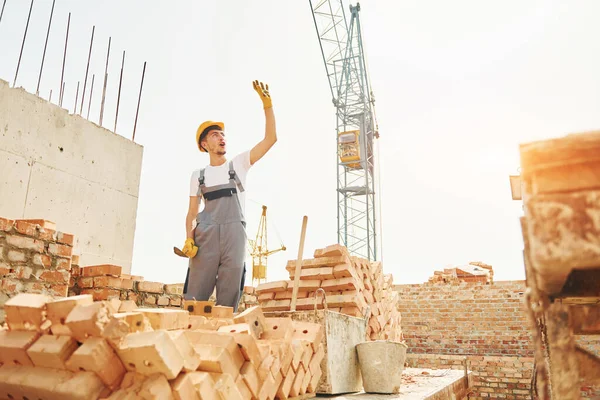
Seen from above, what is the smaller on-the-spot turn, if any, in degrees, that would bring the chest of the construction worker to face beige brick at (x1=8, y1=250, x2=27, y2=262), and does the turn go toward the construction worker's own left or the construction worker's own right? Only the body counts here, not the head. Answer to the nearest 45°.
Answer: approximately 90° to the construction worker's own right

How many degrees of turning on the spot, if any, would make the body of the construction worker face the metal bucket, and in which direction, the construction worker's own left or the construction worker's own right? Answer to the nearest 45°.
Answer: approximately 90° to the construction worker's own left

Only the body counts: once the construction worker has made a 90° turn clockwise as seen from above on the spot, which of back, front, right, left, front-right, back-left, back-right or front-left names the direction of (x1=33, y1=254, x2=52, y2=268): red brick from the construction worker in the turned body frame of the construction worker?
front

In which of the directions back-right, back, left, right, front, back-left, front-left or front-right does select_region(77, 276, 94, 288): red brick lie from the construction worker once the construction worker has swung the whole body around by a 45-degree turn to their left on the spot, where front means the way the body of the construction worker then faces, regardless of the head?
back

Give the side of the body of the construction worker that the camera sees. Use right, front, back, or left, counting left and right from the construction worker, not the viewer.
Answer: front

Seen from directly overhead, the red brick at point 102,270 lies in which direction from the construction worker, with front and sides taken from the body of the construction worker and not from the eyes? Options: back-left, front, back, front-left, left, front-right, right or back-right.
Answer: back-right

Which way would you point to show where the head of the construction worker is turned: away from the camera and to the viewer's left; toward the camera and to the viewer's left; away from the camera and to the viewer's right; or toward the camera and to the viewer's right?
toward the camera and to the viewer's right

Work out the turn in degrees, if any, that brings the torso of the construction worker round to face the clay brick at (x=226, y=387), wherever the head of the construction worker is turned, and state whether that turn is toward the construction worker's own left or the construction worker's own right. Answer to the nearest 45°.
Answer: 0° — they already face it

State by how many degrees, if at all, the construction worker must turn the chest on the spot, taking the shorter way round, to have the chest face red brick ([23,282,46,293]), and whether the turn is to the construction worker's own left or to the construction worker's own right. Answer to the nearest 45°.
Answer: approximately 90° to the construction worker's own right

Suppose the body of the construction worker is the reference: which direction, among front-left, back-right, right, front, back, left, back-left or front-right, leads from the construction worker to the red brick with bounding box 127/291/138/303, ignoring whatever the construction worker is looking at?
back-right

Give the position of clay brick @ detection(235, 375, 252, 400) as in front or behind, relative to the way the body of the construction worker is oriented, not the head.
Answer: in front
